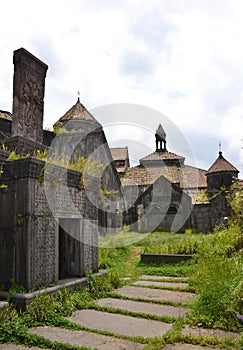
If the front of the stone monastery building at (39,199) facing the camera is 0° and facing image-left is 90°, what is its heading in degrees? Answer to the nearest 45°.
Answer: approximately 315°

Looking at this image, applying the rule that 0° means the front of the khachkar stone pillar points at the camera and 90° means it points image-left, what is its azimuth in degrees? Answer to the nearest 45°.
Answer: approximately 315°

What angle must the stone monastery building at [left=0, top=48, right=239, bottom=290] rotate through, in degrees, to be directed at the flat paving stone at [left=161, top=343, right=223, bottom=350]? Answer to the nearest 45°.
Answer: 0° — it already faces it

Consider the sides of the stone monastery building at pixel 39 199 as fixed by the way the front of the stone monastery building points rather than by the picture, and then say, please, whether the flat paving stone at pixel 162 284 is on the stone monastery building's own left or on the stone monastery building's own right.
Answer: on the stone monastery building's own left
